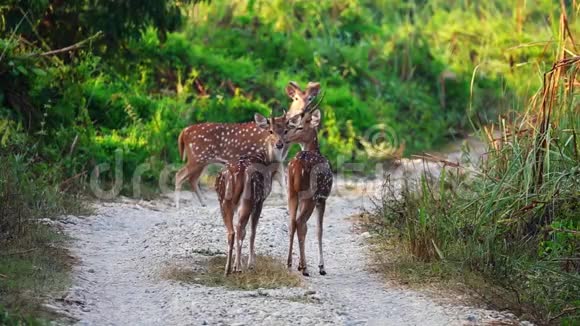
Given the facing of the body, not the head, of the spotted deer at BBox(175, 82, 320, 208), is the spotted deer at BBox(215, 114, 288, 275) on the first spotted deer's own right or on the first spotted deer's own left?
on the first spotted deer's own right

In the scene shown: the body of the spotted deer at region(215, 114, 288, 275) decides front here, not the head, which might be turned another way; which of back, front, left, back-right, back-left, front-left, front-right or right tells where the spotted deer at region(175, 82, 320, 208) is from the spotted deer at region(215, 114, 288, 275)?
front-left

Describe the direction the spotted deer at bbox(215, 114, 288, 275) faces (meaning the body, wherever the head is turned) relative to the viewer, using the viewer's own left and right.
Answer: facing away from the viewer and to the right of the viewer

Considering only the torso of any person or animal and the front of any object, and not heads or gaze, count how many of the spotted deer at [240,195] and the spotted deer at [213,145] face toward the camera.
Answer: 0

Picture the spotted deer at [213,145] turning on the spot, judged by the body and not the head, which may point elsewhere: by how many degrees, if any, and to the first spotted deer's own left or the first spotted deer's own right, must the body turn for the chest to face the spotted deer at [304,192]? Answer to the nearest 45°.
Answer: approximately 90° to the first spotted deer's own right

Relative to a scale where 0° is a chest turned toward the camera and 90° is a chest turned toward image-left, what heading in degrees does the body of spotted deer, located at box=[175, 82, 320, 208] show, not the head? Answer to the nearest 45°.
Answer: approximately 270°
